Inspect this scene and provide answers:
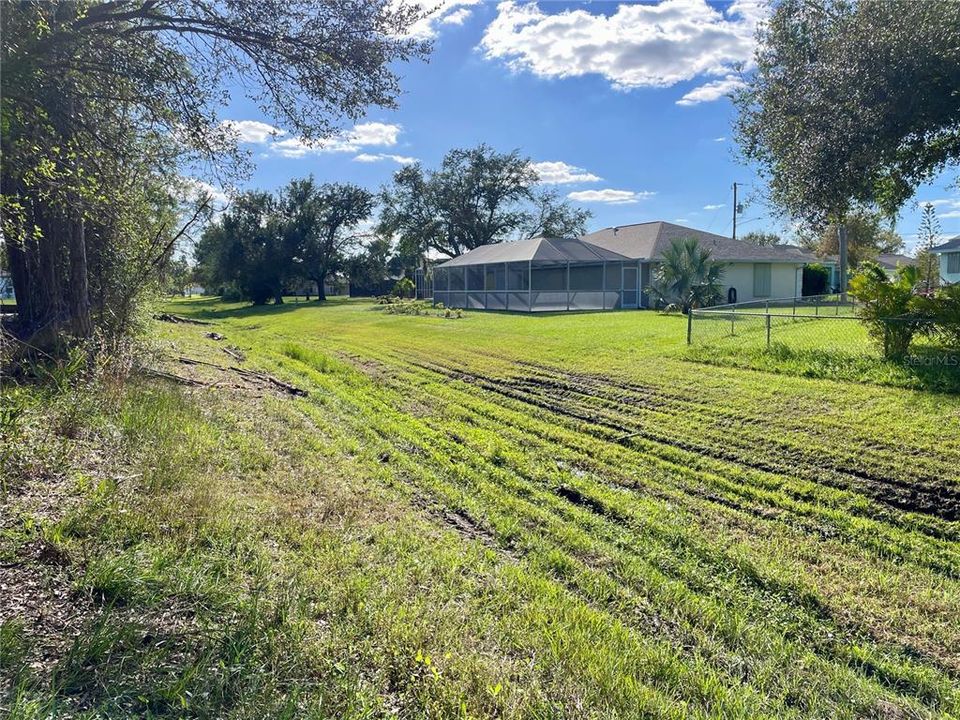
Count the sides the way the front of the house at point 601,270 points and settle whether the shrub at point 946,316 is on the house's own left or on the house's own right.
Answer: on the house's own right

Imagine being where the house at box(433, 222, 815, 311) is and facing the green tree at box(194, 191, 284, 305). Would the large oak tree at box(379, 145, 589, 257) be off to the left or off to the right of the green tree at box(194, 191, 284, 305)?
right

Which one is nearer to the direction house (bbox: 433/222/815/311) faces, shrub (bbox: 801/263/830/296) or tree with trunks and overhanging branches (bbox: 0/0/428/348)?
the shrub

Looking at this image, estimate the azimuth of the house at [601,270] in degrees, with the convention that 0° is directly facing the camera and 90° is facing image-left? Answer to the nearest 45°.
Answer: approximately 225°

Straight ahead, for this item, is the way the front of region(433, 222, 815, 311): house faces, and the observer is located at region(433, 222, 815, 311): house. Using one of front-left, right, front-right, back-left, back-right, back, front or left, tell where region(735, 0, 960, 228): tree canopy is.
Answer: back-right

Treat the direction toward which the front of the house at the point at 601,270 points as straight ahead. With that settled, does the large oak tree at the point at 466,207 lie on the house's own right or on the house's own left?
on the house's own left

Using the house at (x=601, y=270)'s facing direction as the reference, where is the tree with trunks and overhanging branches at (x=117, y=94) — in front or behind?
behind

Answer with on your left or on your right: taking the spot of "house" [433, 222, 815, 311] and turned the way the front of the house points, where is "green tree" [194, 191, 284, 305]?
on your left

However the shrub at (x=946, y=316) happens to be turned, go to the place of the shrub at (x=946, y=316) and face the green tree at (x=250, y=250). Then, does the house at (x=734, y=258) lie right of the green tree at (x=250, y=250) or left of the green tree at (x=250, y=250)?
right
